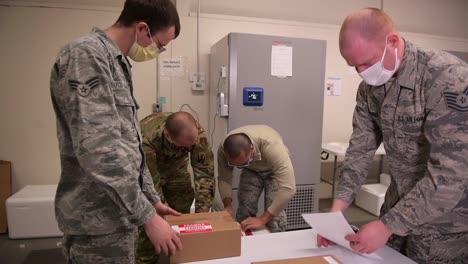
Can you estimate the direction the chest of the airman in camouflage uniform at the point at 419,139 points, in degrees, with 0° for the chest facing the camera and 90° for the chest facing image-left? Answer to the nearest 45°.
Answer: approximately 45°

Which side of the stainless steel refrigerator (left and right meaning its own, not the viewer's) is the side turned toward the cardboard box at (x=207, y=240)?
front

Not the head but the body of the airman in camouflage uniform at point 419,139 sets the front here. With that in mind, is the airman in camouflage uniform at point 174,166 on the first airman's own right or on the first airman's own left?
on the first airman's own right

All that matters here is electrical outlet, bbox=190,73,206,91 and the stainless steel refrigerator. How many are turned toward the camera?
2

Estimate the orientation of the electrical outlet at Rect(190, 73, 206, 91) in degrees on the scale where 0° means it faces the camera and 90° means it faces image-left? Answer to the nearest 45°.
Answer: approximately 0°

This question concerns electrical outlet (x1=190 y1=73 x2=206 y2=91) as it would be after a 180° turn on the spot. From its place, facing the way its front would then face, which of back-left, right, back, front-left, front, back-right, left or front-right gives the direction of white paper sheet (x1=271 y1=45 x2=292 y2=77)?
back-right

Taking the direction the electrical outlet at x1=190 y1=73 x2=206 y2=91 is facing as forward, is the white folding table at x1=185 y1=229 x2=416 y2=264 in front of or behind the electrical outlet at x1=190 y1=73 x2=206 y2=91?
in front

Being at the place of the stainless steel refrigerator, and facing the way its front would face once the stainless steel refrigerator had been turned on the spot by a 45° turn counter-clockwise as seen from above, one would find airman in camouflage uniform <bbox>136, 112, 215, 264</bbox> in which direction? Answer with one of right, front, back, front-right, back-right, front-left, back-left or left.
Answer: right

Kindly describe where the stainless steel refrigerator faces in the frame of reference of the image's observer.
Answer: facing the viewer

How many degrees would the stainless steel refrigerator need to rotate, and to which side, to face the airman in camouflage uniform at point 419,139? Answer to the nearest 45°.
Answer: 0° — it already faces them

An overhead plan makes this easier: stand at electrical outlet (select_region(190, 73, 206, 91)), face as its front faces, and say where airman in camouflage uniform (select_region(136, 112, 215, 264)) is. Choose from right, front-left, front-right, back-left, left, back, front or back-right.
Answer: front

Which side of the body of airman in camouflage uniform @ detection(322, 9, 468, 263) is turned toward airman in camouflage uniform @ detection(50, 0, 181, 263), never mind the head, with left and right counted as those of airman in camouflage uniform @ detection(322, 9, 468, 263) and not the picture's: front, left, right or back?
front

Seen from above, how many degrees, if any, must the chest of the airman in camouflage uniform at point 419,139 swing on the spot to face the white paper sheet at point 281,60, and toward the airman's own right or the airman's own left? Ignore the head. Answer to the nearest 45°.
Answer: approximately 90° to the airman's own right

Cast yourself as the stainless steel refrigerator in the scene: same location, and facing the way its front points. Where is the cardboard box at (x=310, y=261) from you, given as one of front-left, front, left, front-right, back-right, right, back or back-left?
front
